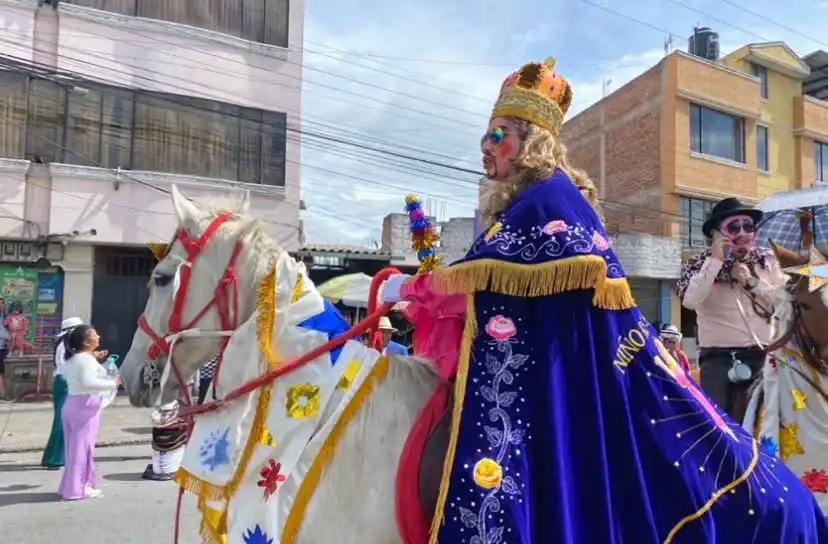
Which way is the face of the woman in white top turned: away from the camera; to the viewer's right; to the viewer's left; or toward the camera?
to the viewer's right

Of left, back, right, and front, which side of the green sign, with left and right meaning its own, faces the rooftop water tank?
left

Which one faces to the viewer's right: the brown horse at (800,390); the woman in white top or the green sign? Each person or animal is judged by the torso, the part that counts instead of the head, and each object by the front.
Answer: the woman in white top

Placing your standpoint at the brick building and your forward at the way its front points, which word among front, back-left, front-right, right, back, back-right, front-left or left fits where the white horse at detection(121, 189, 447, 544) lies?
front-right

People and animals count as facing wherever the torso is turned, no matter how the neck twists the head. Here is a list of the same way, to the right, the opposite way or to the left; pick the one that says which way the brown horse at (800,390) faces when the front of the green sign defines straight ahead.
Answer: to the right

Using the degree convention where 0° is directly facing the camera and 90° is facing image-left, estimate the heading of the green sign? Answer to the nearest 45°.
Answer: approximately 0°

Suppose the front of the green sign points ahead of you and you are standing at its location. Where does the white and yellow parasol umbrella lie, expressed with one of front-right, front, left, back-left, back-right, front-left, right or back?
front-left

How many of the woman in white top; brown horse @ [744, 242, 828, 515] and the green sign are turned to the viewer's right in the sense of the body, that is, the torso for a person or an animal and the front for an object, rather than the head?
1

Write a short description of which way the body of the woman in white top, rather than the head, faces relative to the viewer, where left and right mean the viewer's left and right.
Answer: facing to the right of the viewer

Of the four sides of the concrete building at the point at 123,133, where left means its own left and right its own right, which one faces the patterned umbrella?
front

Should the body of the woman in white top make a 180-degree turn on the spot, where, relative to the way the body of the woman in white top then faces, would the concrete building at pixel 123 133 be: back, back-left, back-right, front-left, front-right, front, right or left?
right

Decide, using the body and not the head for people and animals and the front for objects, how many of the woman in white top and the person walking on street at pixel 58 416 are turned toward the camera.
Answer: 0

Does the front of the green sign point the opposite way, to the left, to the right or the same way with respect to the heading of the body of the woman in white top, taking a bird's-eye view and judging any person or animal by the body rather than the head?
to the right

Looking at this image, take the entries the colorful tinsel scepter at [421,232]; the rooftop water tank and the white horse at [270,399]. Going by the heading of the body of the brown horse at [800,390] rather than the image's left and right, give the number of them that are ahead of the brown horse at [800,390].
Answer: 2

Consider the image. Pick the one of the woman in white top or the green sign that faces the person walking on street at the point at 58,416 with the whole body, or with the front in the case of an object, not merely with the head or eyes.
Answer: the green sign

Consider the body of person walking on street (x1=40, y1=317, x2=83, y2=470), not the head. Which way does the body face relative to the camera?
to the viewer's right

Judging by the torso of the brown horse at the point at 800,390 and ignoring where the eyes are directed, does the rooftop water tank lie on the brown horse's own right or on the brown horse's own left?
on the brown horse's own right
